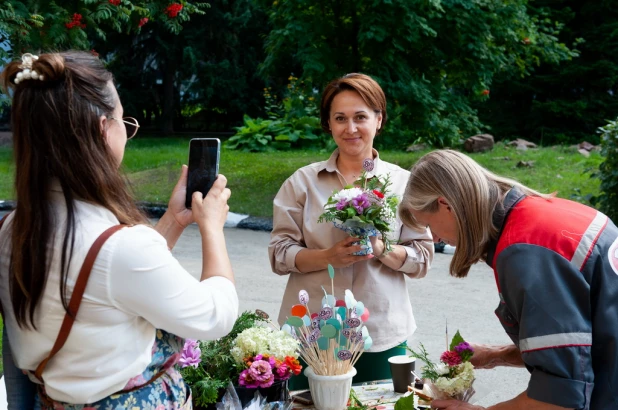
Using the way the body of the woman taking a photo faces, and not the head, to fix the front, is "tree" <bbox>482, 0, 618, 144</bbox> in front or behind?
in front

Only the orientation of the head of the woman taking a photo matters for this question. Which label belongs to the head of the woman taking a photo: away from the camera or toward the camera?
away from the camera

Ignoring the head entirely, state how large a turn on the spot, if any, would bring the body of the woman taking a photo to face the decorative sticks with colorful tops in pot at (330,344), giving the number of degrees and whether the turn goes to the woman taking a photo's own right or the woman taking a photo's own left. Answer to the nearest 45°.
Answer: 0° — they already face it

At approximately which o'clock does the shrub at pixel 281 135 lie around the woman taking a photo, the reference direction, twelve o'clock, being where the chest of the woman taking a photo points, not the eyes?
The shrub is roughly at 11 o'clock from the woman taking a photo.

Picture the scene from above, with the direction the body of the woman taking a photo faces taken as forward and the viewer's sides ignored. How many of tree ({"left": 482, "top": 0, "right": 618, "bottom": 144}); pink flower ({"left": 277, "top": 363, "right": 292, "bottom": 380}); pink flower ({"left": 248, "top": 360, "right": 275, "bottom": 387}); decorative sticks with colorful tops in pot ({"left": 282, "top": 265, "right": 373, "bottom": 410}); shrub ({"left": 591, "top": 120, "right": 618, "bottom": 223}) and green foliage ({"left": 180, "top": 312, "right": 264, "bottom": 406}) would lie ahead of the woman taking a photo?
6

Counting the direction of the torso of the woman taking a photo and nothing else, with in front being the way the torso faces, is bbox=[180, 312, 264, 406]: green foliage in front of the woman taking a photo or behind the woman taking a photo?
in front

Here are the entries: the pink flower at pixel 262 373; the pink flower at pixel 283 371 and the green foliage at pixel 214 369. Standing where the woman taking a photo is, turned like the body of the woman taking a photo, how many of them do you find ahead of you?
3

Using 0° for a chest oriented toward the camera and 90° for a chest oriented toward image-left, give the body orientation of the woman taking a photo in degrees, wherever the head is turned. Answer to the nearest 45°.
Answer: approximately 225°

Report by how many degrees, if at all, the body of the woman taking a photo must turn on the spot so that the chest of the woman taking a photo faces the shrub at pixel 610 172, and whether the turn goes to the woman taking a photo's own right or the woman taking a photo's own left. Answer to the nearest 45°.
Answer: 0° — they already face it

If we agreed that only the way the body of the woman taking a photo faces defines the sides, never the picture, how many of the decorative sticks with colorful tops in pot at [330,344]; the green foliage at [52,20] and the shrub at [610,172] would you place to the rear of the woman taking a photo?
0

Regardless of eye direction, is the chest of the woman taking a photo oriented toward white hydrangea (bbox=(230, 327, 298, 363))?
yes

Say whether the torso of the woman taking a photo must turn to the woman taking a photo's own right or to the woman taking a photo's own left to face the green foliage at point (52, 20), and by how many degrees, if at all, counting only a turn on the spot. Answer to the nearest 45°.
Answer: approximately 45° to the woman taking a photo's own left

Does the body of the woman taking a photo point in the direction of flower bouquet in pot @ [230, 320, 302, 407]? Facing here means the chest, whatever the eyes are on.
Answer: yes

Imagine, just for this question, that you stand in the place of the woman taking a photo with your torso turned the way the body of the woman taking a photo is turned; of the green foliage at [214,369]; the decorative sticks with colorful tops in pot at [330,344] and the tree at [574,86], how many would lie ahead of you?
3

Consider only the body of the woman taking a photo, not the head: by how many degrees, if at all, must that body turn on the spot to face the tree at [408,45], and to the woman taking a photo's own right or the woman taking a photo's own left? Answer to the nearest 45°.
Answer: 0° — they already face it
